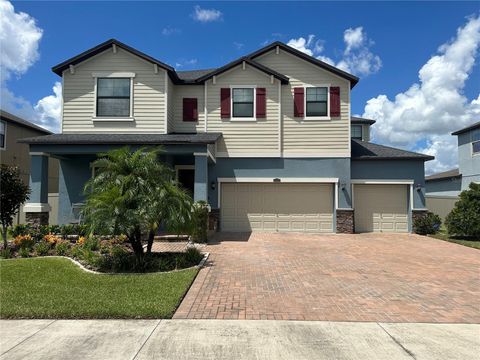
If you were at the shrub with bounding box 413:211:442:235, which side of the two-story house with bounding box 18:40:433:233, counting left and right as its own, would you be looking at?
left

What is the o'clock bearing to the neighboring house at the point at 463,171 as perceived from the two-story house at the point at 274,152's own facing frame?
The neighboring house is roughly at 8 o'clock from the two-story house.

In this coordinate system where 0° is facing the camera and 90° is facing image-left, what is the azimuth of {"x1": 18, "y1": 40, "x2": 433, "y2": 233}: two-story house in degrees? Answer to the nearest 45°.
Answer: approximately 0°

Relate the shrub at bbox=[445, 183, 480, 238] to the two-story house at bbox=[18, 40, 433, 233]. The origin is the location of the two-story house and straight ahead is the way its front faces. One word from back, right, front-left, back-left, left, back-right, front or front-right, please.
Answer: left

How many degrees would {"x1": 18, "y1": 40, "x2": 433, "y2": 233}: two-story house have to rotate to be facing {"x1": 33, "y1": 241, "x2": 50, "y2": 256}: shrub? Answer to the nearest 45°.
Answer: approximately 45° to its right

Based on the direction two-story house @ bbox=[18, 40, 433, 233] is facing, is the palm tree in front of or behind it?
in front
